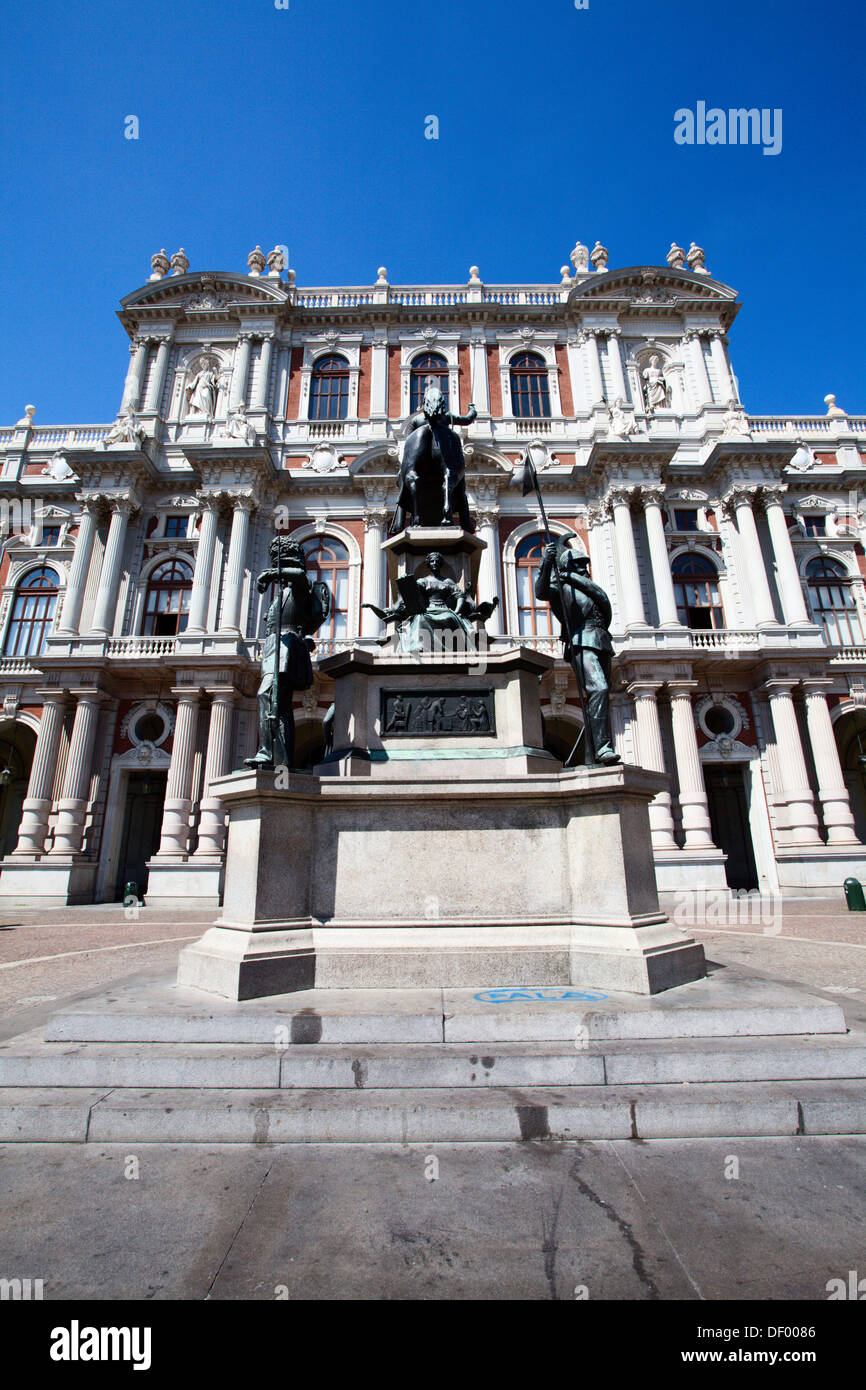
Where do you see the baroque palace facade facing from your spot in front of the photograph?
facing the viewer

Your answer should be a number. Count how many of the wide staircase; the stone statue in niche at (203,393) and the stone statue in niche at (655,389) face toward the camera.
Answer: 3

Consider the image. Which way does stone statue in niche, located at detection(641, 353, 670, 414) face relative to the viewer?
toward the camera

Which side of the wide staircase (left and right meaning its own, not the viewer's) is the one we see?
front

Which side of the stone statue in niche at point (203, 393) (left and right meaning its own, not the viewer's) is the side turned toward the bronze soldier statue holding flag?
front

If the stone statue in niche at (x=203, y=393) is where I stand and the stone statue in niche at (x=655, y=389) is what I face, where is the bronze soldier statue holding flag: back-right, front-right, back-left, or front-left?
front-right

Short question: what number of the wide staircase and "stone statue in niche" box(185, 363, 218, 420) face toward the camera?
2

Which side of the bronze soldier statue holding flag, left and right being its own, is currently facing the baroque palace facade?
back

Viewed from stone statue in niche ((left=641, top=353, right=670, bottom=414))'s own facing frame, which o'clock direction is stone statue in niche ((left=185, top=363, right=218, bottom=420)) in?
stone statue in niche ((left=185, top=363, right=218, bottom=420)) is roughly at 2 o'clock from stone statue in niche ((left=641, top=353, right=670, bottom=414)).

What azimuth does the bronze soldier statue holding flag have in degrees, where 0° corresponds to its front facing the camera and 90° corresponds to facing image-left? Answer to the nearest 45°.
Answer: approximately 315°

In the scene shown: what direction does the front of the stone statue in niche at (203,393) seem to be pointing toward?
toward the camera

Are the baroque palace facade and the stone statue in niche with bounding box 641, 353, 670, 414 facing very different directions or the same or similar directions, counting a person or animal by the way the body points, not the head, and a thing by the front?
same or similar directions

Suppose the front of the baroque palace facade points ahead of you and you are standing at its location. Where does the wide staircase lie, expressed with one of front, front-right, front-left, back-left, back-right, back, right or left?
front
